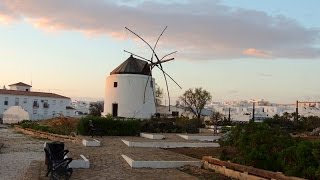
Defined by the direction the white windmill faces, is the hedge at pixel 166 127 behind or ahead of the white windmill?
ahead

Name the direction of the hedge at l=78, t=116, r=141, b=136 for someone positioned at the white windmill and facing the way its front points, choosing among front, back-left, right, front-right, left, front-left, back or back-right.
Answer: front-right

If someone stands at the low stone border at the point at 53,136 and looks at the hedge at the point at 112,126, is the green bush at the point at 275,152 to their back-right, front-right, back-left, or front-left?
front-right

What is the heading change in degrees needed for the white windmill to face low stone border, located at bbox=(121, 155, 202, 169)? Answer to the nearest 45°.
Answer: approximately 45° to its right

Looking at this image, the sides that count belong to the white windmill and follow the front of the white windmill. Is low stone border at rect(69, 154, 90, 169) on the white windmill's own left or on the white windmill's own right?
on the white windmill's own right

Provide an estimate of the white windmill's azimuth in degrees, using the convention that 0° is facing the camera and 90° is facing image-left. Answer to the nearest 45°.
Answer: approximately 315°
